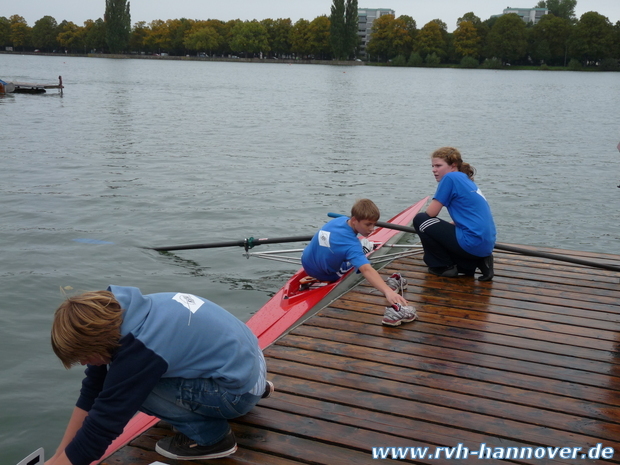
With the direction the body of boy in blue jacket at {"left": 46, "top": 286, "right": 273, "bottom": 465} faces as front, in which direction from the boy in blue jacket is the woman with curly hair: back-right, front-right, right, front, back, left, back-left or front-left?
back-right

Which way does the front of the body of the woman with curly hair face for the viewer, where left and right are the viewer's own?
facing to the left of the viewer

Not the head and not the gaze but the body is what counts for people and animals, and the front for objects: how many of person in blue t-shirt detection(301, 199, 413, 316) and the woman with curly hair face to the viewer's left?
1

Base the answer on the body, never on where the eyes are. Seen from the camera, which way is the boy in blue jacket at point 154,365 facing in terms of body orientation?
to the viewer's left

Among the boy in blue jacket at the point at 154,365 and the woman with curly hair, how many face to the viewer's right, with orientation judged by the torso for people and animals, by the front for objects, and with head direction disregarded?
0

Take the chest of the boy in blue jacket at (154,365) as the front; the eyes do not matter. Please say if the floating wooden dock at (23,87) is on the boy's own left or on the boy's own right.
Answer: on the boy's own right
